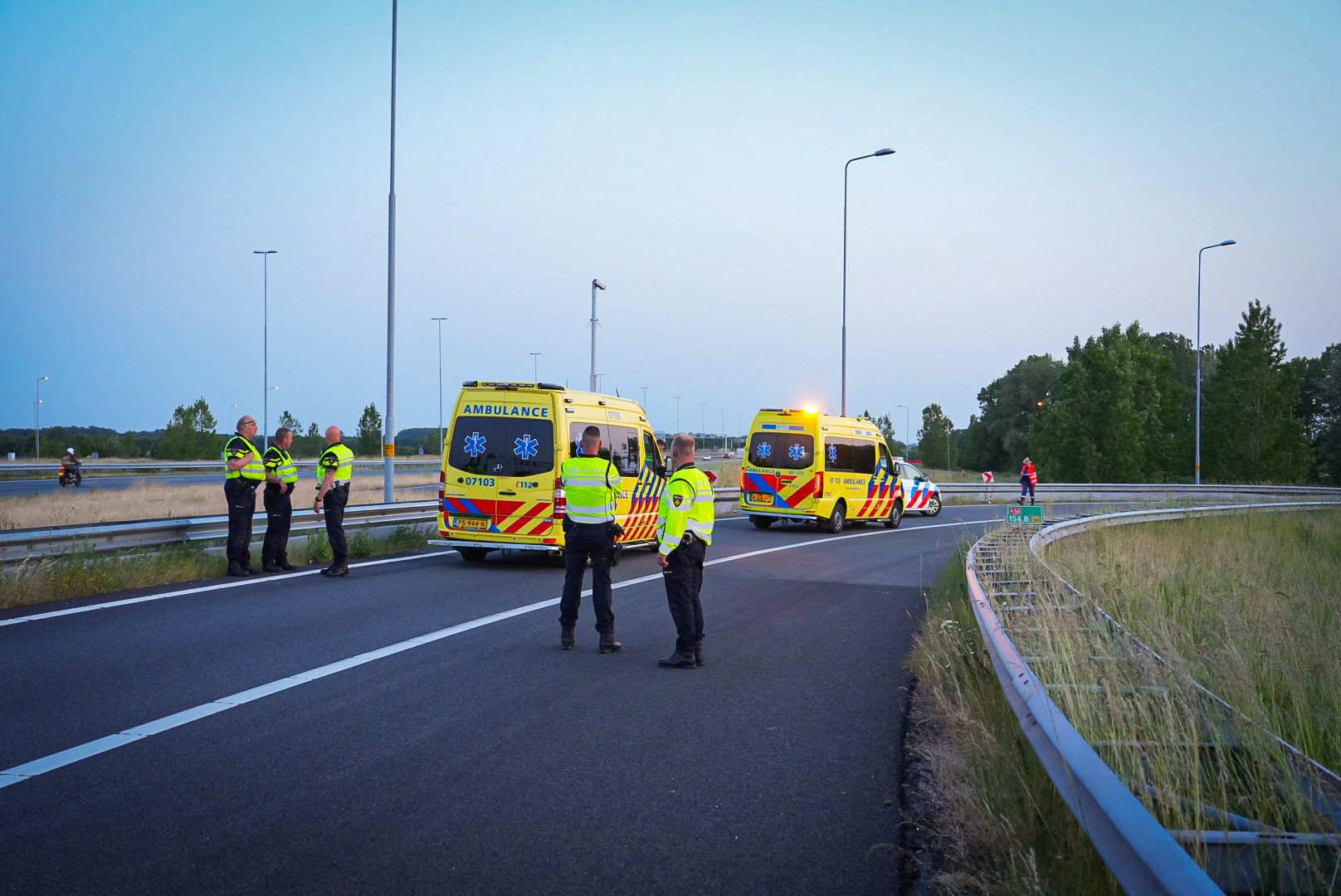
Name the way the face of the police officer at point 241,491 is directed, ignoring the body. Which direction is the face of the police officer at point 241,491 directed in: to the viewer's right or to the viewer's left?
to the viewer's right

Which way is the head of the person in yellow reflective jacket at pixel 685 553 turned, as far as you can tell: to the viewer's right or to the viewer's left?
to the viewer's left

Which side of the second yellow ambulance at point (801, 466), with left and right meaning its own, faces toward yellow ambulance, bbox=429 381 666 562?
back

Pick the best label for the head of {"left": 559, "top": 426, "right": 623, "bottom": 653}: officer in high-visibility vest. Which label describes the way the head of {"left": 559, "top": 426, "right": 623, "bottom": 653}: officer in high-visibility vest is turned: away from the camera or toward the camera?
away from the camera

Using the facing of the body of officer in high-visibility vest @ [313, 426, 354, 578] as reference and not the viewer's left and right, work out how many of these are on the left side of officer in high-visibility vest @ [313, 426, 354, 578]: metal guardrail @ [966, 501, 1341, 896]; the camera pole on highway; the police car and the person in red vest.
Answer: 1

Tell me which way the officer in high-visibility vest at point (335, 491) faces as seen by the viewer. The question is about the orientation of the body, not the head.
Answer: to the viewer's left

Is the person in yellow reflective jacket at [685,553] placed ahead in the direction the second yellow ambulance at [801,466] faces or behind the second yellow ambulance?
behind

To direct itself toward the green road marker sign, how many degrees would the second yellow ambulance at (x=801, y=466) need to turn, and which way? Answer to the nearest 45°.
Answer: approximately 90° to its right

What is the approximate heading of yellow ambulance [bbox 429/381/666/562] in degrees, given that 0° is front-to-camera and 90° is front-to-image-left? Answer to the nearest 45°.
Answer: approximately 225°

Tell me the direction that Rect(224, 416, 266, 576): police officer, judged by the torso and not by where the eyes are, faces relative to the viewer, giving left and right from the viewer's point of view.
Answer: facing to the right of the viewer
